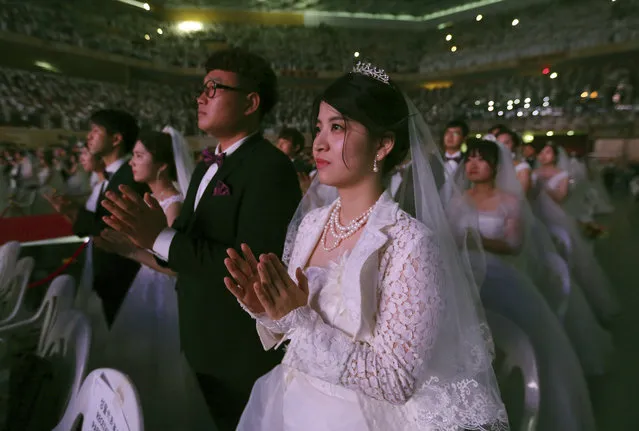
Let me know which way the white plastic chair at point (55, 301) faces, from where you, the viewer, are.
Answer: facing to the left of the viewer

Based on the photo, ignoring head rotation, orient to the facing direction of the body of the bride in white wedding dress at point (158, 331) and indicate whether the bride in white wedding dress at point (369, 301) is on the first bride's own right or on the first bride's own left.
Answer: on the first bride's own left

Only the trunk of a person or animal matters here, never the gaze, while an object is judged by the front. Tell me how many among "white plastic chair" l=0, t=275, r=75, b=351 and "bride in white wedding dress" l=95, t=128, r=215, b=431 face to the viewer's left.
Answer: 2

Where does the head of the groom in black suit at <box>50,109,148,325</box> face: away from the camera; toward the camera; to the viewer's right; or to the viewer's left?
to the viewer's left

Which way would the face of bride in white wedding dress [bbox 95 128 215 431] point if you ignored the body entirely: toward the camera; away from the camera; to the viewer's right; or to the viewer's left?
to the viewer's left

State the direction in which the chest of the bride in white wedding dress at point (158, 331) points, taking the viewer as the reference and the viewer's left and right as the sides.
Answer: facing to the left of the viewer

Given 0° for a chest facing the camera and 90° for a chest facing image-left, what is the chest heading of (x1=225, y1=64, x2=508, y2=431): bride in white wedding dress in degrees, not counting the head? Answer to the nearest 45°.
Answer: approximately 45°
